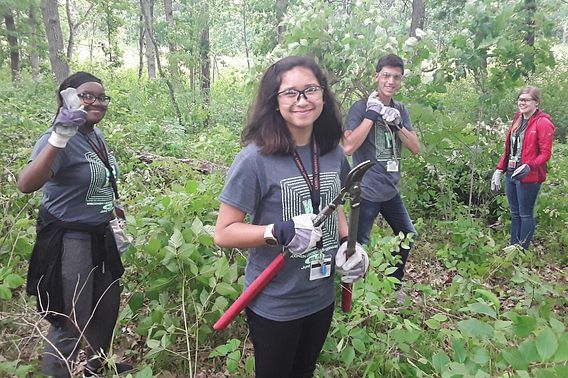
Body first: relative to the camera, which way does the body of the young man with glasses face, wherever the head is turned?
toward the camera

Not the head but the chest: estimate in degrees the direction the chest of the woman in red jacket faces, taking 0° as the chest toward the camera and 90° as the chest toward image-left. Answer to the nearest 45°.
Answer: approximately 45°

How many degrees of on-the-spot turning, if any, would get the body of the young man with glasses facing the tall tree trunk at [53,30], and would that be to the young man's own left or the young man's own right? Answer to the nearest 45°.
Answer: approximately 135° to the young man's own right

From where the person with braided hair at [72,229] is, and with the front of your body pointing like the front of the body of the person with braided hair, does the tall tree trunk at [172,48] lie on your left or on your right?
on your left

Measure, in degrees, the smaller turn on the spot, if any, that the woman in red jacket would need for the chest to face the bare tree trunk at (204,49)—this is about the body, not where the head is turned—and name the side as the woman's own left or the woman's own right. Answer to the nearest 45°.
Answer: approximately 90° to the woman's own right

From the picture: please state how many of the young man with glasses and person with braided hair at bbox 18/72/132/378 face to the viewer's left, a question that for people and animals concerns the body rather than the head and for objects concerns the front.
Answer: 0

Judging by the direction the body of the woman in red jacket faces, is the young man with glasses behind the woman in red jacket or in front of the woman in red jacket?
in front

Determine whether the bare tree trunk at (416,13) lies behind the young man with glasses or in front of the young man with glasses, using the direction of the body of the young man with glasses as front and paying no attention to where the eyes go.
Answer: behind

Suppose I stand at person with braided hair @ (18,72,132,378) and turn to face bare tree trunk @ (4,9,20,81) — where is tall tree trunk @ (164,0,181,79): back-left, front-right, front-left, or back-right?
front-right

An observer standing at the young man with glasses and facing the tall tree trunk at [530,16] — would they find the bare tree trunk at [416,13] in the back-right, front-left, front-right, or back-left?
front-left

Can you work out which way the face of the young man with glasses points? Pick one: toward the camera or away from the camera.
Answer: toward the camera

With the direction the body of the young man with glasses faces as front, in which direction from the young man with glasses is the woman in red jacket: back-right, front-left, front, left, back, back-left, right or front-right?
back-left

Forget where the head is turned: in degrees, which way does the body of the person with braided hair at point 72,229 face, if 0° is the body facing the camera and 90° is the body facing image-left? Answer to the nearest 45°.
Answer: approximately 315°

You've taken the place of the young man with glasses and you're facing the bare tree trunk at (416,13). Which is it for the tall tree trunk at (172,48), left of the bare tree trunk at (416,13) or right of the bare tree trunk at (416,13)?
left
